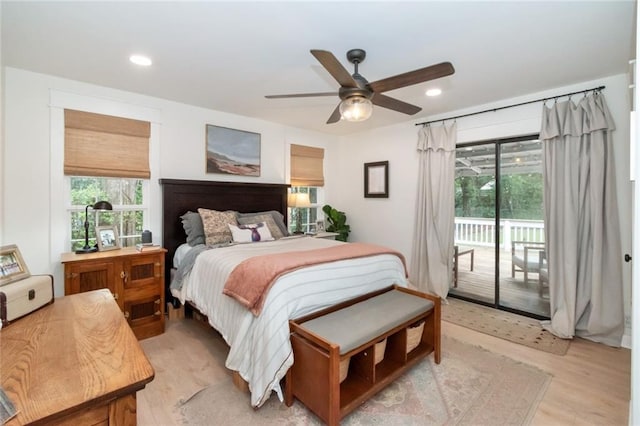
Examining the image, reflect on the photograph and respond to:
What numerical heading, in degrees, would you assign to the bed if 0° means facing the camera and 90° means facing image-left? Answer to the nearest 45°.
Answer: approximately 315°

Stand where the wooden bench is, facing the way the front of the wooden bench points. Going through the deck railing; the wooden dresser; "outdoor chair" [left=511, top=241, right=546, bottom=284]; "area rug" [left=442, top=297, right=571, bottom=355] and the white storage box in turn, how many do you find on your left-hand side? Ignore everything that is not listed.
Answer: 3

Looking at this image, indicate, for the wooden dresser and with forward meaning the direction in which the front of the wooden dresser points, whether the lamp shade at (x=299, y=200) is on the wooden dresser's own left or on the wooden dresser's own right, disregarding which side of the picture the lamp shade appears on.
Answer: on the wooden dresser's own left

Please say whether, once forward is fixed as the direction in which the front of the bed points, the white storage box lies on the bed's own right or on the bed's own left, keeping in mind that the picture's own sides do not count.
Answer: on the bed's own right

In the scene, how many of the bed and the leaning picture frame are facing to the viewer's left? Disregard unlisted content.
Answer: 0

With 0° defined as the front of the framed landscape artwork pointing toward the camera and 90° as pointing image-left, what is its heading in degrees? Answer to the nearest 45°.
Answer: approximately 315°

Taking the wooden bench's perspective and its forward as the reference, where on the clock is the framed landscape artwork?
The framed landscape artwork is roughly at 6 o'clock from the wooden bench.

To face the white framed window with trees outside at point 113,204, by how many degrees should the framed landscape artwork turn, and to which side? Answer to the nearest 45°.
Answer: approximately 135° to its right
